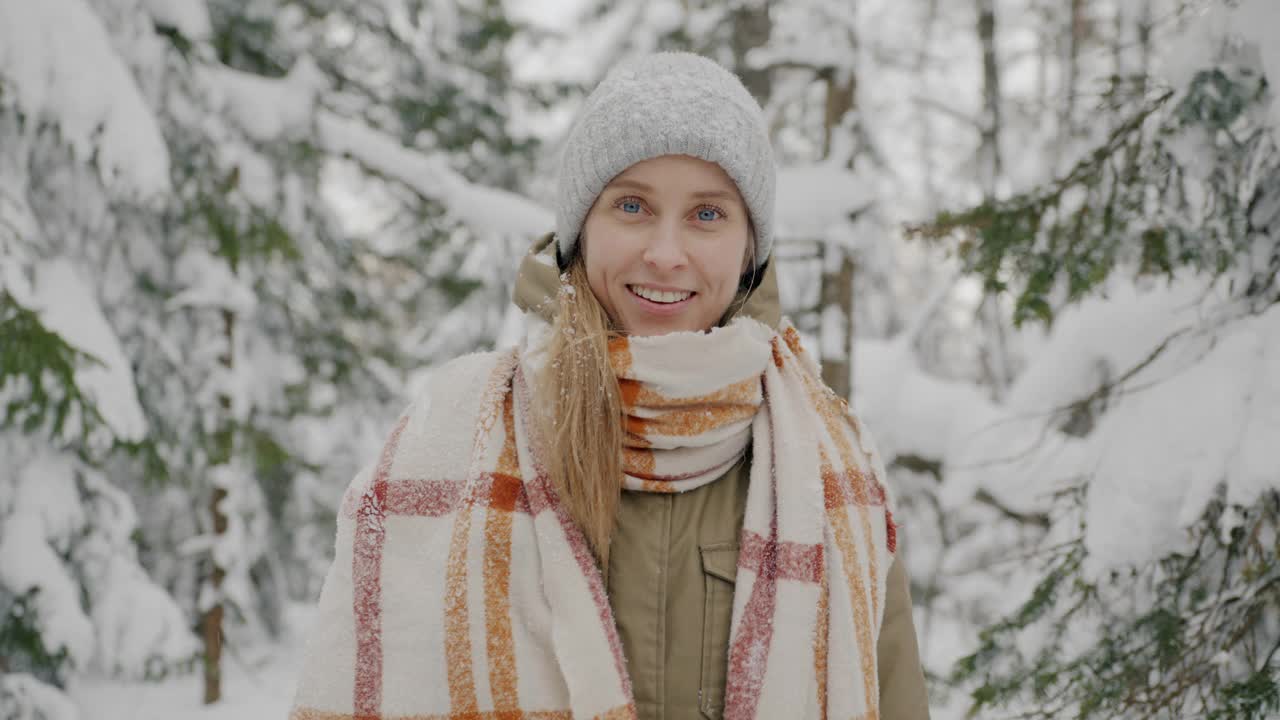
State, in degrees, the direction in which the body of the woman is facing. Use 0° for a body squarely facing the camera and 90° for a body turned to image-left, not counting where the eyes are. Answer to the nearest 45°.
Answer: approximately 0°

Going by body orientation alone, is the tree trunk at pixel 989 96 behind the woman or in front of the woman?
behind
